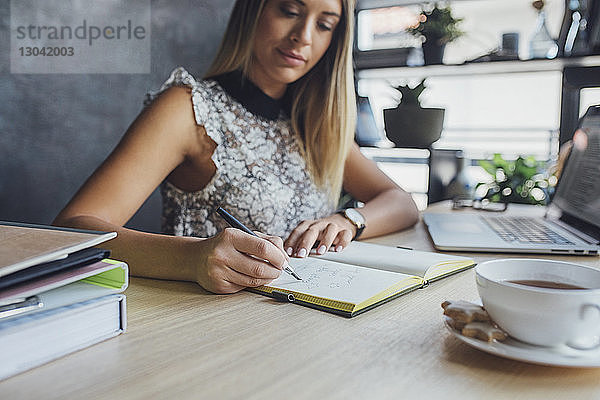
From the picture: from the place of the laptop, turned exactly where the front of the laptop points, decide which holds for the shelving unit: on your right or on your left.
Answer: on your right

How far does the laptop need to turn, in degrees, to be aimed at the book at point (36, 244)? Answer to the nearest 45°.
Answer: approximately 45° to its left

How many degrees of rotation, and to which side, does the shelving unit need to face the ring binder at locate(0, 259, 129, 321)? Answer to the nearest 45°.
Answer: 0° — it already faces it

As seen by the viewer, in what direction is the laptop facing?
to the viewer's left

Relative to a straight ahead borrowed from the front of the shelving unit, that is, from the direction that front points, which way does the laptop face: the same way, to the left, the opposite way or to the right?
to the right

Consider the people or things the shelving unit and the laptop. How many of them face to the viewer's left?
1

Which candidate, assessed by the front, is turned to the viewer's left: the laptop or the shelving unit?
the laptop

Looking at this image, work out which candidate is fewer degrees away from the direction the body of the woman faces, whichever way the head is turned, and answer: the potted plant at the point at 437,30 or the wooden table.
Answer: the wooden table
